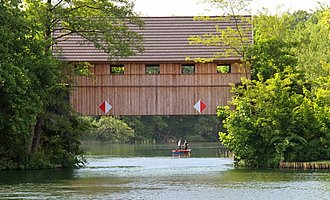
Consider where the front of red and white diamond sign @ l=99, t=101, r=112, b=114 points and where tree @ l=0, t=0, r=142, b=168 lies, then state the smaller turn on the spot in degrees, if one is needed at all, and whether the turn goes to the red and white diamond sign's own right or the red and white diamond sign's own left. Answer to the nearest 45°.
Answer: approximately 45° to the red and white diamond sign's own right

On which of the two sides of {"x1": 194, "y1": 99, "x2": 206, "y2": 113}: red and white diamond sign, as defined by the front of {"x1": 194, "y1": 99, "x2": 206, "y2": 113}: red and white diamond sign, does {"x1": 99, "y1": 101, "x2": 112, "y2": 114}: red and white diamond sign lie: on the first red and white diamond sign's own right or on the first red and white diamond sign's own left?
on the first red and white diamond sign's own right

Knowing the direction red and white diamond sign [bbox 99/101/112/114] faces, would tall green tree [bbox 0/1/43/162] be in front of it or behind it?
in front

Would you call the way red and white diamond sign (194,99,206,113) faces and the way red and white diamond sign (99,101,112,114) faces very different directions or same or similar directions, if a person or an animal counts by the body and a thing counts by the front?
same or similar directions

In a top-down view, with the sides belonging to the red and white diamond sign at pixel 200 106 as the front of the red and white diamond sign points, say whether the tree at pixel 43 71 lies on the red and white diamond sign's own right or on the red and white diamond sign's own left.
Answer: on the red and white diamond sign's own right

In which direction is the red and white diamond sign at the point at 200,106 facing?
toward the camera

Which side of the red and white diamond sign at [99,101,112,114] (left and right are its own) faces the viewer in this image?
front

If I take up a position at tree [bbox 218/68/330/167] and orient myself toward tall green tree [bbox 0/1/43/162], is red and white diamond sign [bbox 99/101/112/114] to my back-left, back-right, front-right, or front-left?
front-right

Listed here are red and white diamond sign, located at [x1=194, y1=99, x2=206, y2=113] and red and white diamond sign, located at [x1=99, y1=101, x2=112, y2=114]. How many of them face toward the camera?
2

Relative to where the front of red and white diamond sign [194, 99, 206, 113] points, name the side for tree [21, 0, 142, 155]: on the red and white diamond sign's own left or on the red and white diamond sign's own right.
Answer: on the red and white diamond sign's own right

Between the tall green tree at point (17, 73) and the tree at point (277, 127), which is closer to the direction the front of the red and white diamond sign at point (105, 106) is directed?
the tall green tree

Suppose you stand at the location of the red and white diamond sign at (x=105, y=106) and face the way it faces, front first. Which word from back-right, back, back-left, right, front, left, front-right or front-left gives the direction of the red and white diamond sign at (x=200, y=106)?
left
